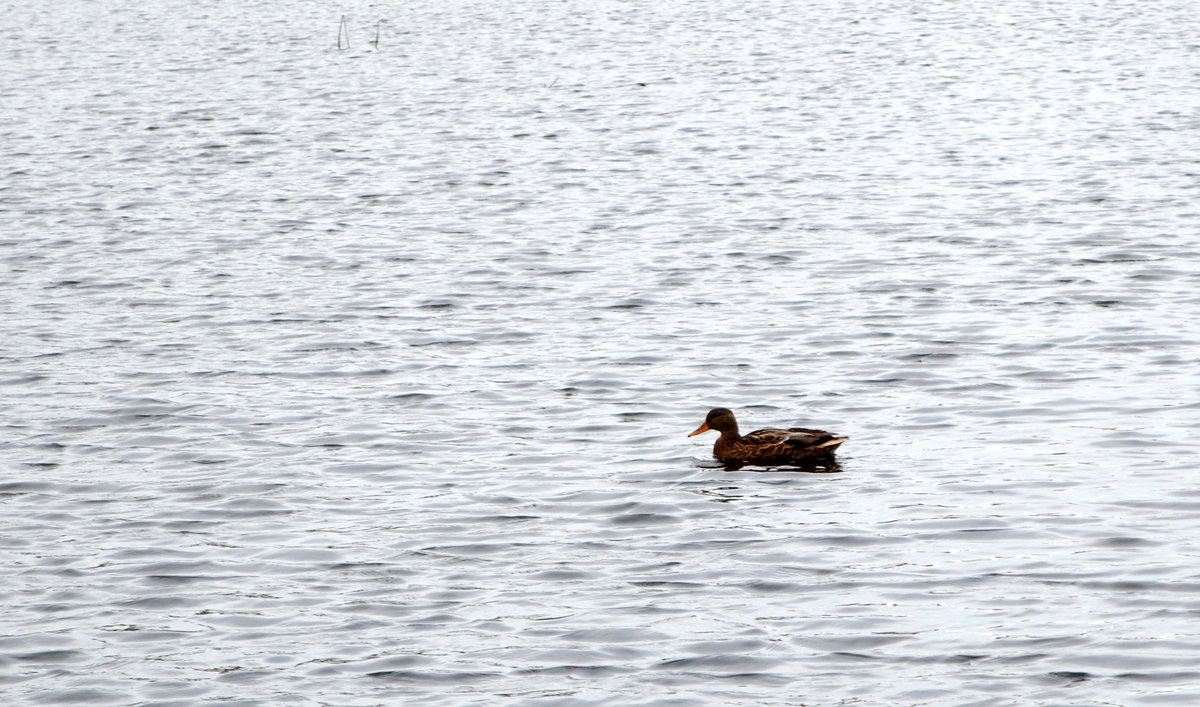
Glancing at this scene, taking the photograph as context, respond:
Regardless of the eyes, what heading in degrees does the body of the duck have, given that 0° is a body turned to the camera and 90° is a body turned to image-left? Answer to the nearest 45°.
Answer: approximately 90°
